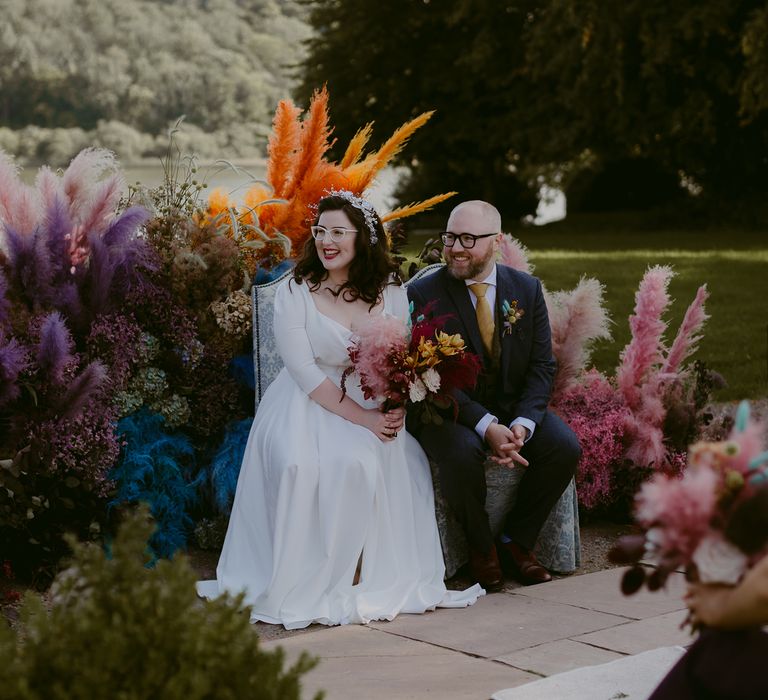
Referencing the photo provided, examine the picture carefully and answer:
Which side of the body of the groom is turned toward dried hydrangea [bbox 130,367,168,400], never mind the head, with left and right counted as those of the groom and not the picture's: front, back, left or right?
right

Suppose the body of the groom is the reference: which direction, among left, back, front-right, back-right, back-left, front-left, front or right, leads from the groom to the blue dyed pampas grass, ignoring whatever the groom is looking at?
right

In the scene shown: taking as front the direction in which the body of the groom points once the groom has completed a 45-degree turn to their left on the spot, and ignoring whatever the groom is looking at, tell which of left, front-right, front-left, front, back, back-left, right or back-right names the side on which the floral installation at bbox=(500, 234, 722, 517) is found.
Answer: left

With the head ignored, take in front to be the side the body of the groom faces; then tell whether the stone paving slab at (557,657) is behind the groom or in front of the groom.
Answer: in front

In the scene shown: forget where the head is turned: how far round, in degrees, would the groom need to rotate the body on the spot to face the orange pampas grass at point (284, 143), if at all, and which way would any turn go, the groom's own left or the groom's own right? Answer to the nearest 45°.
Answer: approximately 135° to the groom's own right

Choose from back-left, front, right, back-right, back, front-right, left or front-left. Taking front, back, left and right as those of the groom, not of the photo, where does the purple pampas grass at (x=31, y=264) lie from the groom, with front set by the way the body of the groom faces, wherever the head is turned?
right

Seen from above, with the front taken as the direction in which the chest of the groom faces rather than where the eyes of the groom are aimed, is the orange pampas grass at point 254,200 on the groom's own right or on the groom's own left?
on the groom's own right

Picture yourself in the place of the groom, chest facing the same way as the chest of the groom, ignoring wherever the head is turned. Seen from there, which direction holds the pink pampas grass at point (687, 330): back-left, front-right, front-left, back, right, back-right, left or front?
back-left

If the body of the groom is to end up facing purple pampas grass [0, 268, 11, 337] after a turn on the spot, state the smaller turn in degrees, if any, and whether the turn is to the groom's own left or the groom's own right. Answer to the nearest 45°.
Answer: approximately 90° to the groom's own right

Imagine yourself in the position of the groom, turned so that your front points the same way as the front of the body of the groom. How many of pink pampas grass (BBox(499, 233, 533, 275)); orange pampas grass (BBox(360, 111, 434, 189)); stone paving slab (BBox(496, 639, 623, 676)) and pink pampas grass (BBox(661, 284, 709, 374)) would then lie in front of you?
1

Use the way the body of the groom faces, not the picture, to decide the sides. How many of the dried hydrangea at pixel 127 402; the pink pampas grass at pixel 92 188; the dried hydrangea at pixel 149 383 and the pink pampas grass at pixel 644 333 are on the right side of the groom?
3

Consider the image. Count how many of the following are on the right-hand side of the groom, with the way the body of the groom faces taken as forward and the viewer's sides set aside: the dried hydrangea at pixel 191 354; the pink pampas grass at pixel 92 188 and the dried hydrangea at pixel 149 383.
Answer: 3

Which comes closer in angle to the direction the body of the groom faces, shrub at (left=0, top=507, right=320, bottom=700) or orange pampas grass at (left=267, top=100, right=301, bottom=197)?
the shrub

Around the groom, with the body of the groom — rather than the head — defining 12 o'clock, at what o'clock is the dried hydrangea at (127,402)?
The dried hydrangea is roughly at 3 o'clock from the groom.

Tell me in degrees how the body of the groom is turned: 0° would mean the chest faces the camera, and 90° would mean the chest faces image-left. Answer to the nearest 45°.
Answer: approximately 0°

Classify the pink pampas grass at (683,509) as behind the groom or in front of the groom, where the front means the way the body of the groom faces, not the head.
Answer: in front
